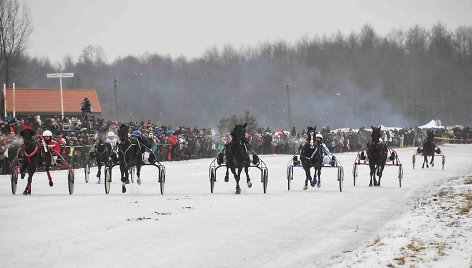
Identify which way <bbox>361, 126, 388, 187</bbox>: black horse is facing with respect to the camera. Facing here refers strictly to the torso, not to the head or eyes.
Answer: toward the camera

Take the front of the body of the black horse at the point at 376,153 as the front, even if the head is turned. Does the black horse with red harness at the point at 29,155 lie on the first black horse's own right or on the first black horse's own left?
on the first black horse's own right

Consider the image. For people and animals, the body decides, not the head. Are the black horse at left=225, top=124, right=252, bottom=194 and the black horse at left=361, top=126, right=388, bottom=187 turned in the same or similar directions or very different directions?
same or similar directions

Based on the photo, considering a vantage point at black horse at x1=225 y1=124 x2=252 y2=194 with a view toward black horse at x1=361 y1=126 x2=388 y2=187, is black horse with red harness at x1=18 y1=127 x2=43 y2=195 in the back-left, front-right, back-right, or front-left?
back-left

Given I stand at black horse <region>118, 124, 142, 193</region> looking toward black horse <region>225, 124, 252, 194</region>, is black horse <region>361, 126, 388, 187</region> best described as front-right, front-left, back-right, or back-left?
front-left

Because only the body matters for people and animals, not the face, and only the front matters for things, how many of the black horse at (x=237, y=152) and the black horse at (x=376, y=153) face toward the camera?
2

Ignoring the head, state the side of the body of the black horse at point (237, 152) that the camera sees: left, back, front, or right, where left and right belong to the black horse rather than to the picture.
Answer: front

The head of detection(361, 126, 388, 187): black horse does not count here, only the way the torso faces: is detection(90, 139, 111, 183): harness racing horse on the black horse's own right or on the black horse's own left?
on the black horse's own right

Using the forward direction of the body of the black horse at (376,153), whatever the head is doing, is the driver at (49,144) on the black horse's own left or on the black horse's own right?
on the black horse's own right

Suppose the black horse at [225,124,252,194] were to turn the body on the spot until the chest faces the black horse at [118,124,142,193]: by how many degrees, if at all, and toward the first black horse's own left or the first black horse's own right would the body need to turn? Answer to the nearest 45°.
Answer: approximately 90° to the first black horse's own right

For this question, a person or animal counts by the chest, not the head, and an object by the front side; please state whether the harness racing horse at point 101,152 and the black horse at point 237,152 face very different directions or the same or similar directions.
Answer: same or similar directions

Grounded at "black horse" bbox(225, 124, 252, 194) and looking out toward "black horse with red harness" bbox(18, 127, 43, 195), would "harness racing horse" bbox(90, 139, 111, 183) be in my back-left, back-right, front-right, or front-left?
front-right

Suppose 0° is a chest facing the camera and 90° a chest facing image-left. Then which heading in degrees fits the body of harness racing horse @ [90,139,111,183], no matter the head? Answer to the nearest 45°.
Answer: approximately 0°

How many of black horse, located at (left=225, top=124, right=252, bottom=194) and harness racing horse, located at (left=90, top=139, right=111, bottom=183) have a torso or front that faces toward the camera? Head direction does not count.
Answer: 2

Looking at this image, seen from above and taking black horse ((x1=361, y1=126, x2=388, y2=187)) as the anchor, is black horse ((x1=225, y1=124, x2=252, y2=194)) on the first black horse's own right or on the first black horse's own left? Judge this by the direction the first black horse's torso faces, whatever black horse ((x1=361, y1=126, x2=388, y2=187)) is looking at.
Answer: on the first black horse's own right
